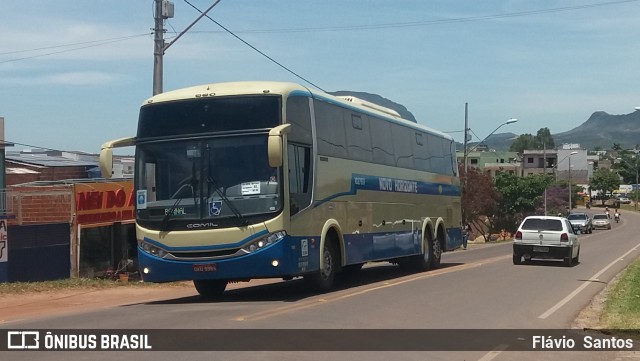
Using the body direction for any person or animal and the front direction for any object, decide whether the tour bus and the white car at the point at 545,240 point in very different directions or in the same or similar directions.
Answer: very different directions

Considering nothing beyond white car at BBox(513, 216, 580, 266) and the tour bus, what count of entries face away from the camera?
1

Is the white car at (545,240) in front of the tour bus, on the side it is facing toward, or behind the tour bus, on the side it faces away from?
behind

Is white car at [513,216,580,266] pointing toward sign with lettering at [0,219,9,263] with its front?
no

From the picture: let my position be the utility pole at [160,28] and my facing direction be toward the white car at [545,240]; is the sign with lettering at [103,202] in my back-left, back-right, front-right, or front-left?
back-left

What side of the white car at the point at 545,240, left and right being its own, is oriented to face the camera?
back

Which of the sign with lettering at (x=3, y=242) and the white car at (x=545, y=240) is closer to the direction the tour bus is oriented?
the sign with lettering

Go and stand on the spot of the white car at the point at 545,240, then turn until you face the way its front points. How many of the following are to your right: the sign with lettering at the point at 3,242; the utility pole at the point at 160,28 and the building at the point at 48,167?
0

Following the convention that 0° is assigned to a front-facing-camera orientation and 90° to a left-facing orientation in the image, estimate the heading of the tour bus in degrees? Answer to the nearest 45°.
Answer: approximately 45°

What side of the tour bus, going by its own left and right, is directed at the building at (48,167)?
right

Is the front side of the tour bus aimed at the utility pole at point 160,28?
no

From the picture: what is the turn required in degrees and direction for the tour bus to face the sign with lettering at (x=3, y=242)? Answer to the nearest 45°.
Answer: approximately 90° to its right

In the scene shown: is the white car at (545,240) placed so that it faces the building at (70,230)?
no

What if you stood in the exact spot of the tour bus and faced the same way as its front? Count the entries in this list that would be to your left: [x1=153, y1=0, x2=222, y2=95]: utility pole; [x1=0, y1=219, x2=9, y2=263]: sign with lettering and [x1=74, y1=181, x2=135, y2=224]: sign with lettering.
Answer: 0

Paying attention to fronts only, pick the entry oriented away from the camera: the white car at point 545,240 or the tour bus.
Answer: the white car

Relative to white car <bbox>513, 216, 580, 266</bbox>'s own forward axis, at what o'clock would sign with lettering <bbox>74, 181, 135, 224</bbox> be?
The sign with lettering is roughly at 8 o'clock from the white car.

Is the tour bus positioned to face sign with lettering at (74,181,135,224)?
no
